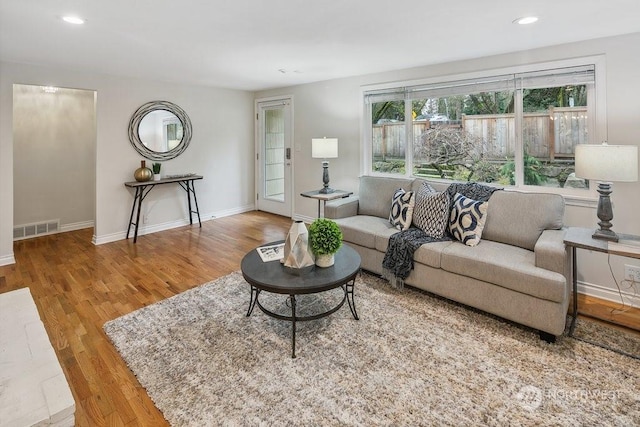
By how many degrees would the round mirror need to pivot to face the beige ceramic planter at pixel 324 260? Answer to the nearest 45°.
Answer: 0° — it already faces it

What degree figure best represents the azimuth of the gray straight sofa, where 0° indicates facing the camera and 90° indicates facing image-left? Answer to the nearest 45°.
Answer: approximately 45°

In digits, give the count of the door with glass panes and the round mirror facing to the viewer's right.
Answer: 0

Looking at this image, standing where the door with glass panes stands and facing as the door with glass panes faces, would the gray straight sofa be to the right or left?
on its left
